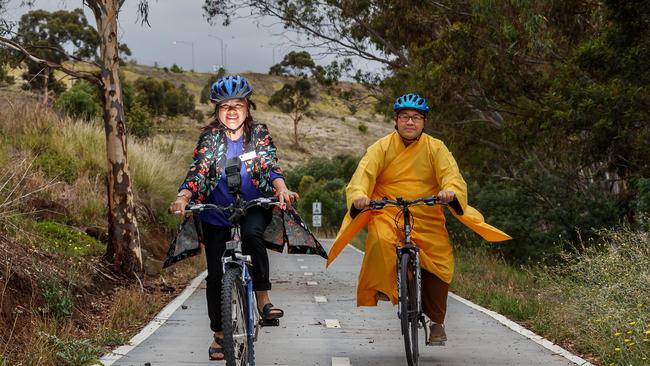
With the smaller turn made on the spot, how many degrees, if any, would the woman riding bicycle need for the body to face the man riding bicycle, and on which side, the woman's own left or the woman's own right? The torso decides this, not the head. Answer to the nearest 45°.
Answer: approximately 135° to the woman's own left

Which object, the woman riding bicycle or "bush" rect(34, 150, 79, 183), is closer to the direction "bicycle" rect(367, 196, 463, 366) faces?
the woman riding bicycle

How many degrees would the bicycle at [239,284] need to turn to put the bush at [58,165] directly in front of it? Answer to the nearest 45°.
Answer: approximately 180°

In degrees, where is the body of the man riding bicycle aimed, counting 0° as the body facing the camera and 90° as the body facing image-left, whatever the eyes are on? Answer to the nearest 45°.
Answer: approximately 0°

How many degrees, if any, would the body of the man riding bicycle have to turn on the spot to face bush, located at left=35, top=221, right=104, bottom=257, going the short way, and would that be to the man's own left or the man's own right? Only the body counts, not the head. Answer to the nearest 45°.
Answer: approximately 135° to the man's own right
